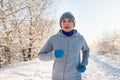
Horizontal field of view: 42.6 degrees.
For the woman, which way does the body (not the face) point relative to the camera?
toward the camera
